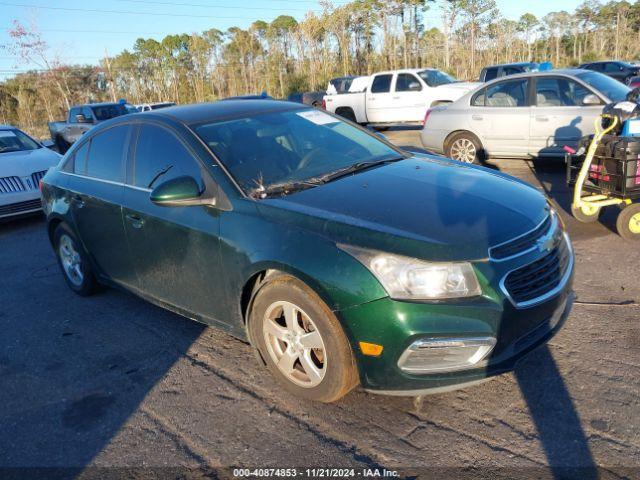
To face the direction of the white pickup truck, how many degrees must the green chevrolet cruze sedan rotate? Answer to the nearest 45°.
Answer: approximately 135° to its left

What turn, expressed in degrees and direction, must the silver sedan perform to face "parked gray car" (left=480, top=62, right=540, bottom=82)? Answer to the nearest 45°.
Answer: approximately 90° to its left

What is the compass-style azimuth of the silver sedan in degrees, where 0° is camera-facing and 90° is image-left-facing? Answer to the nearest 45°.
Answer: approximately 270°

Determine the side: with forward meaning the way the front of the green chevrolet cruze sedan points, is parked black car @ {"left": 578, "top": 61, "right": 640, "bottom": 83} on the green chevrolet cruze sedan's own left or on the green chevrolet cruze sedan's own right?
on the green chevrolet cruze sedan's own left

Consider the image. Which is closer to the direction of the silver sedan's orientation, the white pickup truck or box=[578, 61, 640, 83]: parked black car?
the parked black car

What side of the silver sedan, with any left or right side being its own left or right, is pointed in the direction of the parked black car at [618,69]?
left

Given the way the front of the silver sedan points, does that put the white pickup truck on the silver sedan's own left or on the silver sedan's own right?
on the silver sedan's own left

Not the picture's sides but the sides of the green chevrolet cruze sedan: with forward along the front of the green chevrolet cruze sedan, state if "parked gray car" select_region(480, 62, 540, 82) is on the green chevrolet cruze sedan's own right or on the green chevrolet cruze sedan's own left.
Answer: on the green chevrolet cruze sedan's own left

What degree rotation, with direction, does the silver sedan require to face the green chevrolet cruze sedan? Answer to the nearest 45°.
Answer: approximately 90° to its right

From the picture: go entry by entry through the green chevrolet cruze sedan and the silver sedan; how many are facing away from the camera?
0

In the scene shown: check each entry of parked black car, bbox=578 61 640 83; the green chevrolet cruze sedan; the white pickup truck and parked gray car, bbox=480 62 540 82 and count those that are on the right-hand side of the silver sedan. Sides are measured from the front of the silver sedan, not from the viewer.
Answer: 1

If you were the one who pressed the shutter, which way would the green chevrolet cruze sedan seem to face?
facing the viewer and to the right of the viewer

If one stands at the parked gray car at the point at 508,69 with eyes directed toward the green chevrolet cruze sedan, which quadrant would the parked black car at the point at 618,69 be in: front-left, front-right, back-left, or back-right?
back-left
